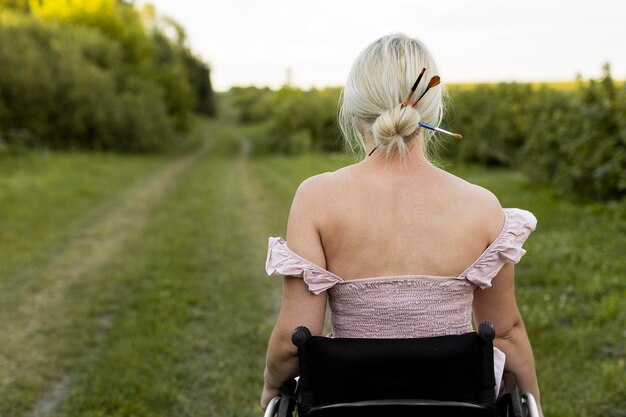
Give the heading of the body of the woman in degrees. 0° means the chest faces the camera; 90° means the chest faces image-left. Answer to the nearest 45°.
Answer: approximately 180°

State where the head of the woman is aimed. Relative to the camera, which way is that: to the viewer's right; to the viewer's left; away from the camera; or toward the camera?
away from the camera

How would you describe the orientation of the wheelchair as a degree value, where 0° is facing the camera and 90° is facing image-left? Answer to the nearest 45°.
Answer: approximately 180°
